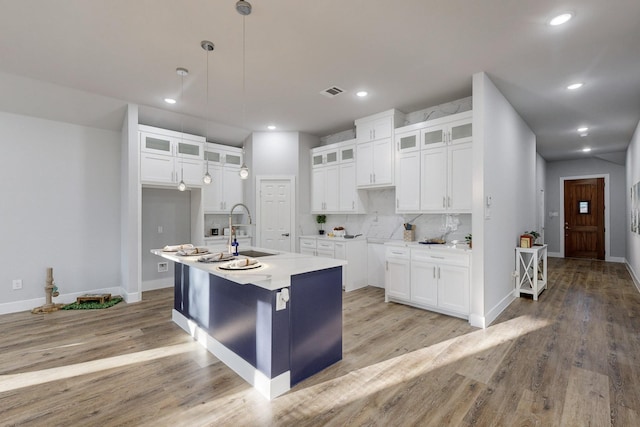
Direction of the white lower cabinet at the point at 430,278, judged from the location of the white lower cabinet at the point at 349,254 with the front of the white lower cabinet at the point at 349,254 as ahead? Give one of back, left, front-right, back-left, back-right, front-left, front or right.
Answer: left

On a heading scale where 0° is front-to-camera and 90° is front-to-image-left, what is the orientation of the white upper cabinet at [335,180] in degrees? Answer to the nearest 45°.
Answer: approximately 45°

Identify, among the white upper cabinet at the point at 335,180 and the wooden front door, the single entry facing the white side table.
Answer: the wooden front door

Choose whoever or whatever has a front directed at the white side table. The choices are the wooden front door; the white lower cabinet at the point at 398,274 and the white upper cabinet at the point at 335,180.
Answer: the wooden front door

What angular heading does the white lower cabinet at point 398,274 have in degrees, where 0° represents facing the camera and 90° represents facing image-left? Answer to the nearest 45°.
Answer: approximately 45°

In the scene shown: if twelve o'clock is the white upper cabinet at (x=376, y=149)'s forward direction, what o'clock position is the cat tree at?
The cat tree is roughly at 1 o'clock from the white upper cabinet.

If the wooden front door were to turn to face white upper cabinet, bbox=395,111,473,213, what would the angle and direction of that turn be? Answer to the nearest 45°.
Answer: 0° — it already faces it

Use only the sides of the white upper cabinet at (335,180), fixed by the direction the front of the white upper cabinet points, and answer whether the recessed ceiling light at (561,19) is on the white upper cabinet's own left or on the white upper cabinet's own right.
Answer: on the white upper cabinet's own left

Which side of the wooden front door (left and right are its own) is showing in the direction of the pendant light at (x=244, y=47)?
front

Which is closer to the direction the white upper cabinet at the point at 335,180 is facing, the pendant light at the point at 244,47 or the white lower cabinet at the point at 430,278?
the pendant light

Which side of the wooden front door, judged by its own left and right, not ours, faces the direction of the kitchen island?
front
